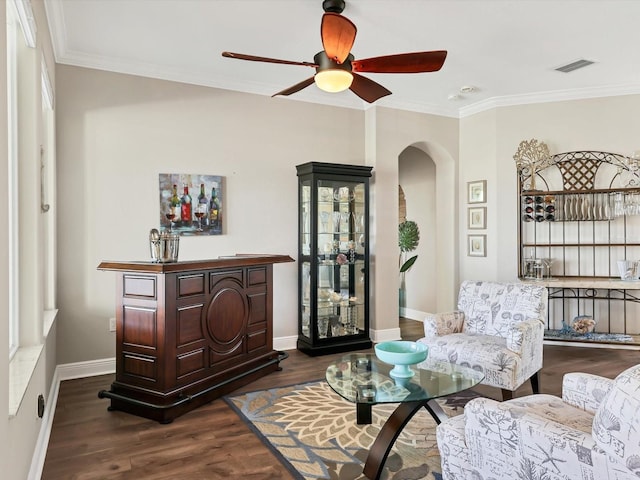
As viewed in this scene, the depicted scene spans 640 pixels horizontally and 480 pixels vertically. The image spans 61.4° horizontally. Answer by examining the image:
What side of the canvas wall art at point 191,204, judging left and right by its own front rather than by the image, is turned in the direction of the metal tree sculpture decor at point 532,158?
left

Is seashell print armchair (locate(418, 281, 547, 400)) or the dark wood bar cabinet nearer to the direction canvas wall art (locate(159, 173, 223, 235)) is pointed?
the dark wood bar cabinet

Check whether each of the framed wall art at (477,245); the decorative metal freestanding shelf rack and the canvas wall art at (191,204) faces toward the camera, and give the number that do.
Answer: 3

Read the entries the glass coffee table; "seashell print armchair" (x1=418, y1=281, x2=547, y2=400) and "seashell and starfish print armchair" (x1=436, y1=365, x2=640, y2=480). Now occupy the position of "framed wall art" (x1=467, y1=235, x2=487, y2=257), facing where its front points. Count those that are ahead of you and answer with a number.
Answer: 3

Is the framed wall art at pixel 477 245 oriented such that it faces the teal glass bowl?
yes

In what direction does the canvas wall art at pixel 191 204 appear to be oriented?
toward the camera

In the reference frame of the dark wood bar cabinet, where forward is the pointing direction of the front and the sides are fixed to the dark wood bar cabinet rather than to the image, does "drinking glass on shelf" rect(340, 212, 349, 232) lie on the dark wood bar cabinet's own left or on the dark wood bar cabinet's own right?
on the dark wood bar cabinet's own left

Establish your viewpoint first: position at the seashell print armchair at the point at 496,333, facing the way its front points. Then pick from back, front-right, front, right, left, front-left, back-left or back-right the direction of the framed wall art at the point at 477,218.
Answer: back-right

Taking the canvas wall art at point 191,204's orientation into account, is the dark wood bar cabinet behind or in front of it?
in front

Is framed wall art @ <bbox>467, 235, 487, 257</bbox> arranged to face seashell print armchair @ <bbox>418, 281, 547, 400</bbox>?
yes

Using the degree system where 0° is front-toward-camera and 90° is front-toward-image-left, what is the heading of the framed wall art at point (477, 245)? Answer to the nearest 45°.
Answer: approximately 0°

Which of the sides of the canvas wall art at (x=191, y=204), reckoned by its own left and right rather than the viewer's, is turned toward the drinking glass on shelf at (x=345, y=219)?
left

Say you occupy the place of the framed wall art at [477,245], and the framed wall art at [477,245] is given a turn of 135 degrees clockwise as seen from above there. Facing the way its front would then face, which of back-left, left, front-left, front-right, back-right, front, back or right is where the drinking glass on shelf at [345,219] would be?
left
